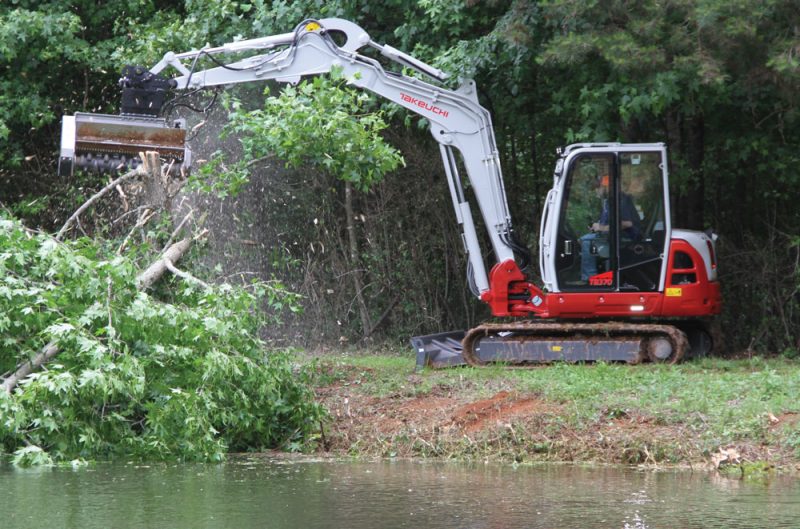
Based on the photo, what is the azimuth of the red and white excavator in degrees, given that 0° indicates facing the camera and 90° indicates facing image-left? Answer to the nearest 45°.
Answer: approximately 90°

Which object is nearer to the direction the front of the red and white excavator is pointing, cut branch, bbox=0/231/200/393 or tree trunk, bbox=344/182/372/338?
the cut branch

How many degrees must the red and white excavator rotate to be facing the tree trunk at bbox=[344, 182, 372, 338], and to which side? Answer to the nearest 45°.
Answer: approximately 45° to its right

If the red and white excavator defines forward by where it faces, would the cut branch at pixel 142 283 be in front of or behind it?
in front

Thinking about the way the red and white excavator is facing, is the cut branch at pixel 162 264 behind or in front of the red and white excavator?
in front

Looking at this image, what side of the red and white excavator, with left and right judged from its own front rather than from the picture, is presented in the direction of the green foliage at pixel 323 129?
front

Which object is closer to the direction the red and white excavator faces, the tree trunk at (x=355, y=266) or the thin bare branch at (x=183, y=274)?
the thin bare branch

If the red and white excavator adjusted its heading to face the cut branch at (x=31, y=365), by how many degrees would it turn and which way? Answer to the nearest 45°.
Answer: approximately 45° to its left

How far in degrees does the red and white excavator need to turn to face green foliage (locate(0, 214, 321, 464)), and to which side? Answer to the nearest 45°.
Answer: approximately 45° to its left
